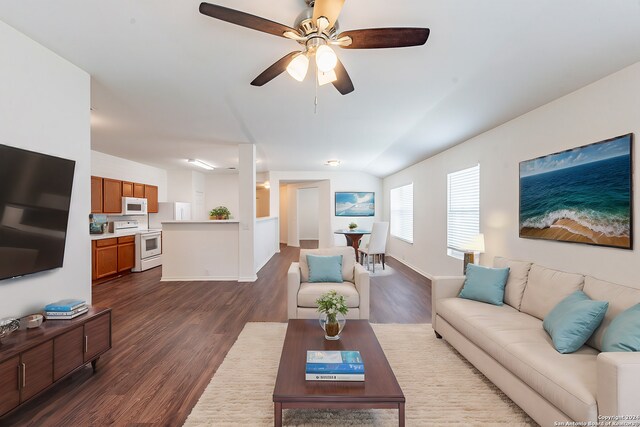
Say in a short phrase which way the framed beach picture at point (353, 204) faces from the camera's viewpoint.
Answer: facing the viewer

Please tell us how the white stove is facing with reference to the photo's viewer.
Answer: facing the viewer and to the right of the viewer

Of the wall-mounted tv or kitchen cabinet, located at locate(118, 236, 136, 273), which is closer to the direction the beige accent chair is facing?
the wall-mounted tv

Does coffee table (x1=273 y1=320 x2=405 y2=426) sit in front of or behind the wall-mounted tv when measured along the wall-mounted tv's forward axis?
in front

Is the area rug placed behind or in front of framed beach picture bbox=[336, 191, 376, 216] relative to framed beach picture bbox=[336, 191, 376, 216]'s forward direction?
in front

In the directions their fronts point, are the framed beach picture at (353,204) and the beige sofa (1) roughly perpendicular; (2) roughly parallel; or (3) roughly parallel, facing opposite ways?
roughly perpendicular

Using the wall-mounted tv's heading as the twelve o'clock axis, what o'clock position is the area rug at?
The area rug is roughly at 12 o'clock from the wall-mounted tv.

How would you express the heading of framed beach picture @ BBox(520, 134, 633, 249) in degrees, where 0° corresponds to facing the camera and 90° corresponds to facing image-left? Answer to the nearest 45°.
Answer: approximately 45°

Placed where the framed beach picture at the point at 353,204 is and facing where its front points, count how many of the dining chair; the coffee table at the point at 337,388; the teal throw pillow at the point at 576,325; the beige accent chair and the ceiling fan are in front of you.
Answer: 5

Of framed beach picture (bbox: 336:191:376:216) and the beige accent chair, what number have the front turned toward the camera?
2

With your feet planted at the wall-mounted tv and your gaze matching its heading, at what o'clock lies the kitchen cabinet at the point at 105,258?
The kitchen cabinet is roughly at 8 o'clock from the wall-mounted tv.

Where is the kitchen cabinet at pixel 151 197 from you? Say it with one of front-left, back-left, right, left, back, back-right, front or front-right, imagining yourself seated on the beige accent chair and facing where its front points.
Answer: back-right

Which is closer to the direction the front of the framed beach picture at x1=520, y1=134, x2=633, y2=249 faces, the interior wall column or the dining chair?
the interior wall column

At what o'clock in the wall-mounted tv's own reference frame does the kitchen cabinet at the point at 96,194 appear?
The kitchen cabinet is roughly at 8 o'clock from the wall-mounted tv.
